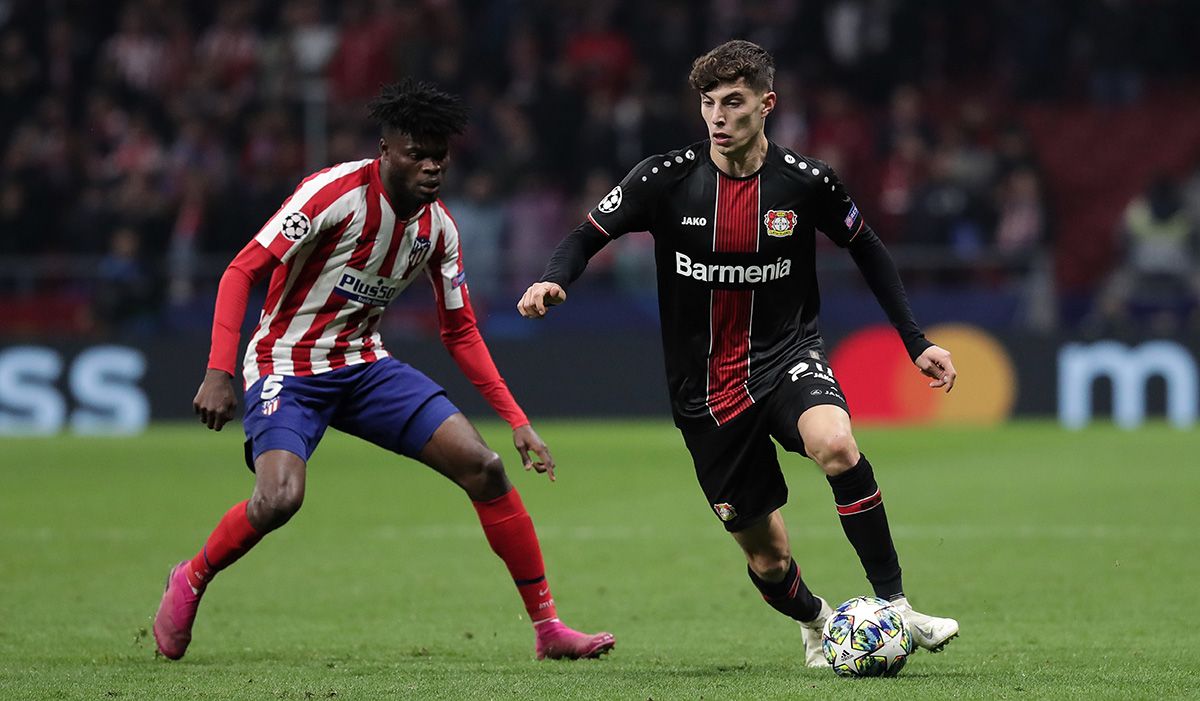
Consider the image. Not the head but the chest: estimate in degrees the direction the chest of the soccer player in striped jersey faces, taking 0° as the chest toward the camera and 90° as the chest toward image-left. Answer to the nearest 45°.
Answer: approximately 315°

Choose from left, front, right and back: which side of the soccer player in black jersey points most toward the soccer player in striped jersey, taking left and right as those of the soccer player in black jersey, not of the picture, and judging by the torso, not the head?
right

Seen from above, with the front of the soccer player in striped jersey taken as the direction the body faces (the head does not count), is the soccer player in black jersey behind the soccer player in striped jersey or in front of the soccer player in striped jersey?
in front

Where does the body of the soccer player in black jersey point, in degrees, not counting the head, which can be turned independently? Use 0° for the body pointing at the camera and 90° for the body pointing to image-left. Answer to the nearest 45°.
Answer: approximately 0°

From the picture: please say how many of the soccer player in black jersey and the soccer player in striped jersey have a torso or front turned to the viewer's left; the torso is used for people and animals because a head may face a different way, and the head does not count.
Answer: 0
